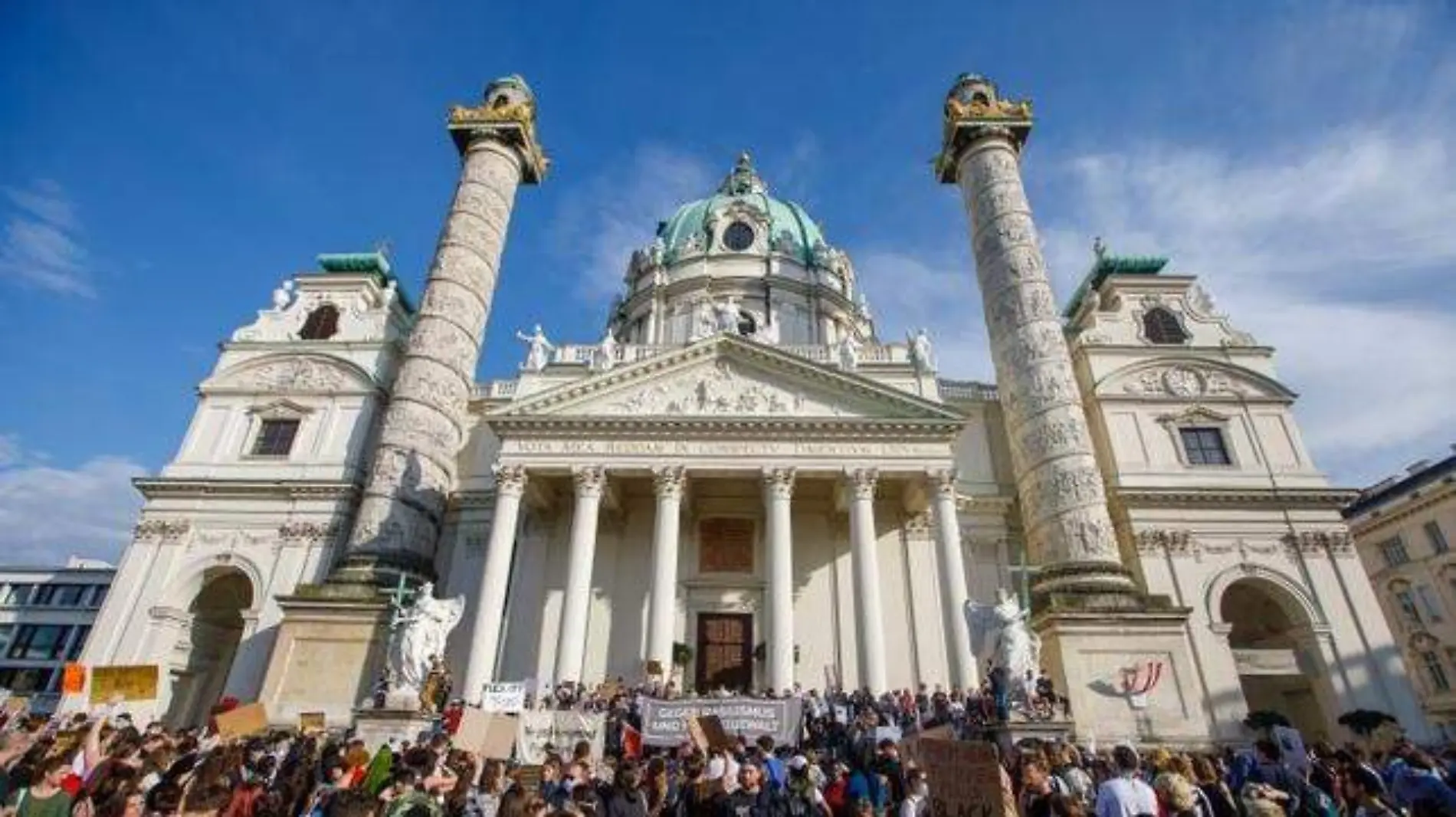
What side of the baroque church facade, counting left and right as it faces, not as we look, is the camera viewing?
front

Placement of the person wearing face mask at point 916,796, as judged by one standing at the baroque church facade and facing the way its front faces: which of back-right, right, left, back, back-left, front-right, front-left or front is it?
front

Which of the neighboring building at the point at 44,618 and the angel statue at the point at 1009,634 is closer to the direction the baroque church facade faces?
the angel statue

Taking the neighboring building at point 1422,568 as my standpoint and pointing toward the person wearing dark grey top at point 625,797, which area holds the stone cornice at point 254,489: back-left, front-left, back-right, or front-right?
front-right

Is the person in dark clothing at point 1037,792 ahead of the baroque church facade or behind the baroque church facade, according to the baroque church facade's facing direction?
ahead

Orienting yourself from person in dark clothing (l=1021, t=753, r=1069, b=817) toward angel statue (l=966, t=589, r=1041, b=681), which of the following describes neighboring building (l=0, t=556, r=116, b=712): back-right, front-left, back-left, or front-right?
front-left

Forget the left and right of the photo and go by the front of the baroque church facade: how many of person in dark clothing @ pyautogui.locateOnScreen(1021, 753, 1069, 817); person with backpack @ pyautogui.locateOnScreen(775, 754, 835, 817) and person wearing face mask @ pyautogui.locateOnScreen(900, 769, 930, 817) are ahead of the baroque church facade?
3

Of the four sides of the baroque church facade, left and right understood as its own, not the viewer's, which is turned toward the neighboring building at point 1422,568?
left

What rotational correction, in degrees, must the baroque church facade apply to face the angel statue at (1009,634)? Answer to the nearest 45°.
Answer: approximately 45° to its left

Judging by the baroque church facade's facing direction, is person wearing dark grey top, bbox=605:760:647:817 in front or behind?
in front

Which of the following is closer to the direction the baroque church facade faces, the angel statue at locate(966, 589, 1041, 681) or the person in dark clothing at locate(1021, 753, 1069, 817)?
the person in dark clothing

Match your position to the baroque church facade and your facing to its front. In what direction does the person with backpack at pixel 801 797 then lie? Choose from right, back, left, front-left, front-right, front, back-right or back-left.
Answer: front

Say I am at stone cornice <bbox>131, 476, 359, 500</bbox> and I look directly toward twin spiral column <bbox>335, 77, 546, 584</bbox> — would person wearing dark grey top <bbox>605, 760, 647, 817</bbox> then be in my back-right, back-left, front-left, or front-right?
front-right
